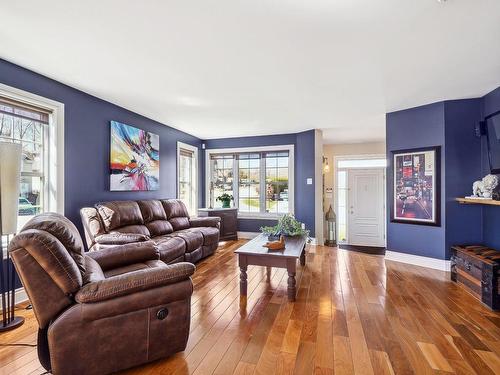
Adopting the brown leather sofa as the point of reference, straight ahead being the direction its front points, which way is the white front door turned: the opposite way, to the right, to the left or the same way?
to the right

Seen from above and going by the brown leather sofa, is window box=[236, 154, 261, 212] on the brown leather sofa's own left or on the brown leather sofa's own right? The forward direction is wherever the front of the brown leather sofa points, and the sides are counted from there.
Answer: on the brown leather sofa's own left

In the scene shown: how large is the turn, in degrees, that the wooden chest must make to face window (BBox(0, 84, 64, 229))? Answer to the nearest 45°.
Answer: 0° — it already faces it

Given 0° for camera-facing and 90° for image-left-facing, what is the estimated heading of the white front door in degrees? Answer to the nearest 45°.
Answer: approximately 0°

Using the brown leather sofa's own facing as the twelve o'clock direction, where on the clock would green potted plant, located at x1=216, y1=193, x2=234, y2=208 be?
The green potted plant is roughly at 9 o'clock from the brown leather sofa.

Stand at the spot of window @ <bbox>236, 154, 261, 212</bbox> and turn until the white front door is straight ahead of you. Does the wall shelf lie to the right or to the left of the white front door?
right

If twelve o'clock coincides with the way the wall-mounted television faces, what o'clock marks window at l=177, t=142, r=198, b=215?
The window is roughly at 1 o'clock from the wall-mounted television.

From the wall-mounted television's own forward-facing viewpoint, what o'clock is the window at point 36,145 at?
The window is roughly at 12 o'clock from the wall-mounted television.

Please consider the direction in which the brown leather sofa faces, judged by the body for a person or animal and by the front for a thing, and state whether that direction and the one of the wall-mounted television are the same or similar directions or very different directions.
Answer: very different directions

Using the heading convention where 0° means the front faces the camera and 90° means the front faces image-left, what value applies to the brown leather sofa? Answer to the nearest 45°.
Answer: approximately 315°

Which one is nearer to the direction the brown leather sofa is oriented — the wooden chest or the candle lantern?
the wooden chest

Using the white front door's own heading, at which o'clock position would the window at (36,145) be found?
The window is roughly at 1 o'clock from the white front door.
